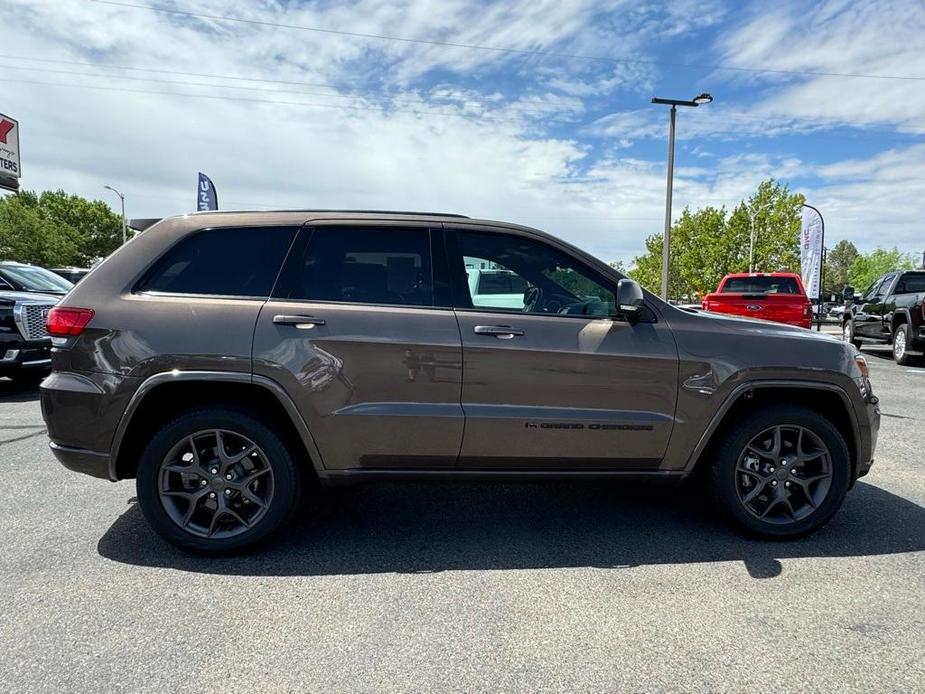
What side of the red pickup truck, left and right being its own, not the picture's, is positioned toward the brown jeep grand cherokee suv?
back

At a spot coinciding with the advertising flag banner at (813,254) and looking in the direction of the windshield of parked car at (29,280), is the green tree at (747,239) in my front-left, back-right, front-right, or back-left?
back-right

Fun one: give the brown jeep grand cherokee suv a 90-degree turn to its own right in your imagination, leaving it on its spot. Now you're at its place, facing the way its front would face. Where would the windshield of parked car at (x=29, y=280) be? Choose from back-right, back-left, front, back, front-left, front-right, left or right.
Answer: back-right

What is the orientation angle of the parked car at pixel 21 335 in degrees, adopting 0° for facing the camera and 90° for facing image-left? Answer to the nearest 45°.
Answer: approximately 315°

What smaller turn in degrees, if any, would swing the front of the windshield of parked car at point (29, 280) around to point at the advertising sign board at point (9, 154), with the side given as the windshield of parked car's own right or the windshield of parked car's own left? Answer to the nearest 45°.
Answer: approximately 135° to the windshield of parked car's own left

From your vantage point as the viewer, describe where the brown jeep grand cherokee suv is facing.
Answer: facing to the right of the viewer

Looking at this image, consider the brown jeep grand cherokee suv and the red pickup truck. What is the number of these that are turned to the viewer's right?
1

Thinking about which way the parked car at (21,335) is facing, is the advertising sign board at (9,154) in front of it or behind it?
behind

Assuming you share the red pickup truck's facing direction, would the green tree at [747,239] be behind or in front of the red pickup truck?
in front

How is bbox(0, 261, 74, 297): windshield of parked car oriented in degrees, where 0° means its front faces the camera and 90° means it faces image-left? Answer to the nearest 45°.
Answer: approximately 315°

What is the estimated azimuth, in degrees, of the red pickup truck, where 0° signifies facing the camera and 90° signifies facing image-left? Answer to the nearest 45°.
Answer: approximately 180°

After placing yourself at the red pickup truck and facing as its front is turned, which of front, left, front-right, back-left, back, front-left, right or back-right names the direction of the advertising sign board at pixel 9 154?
left
